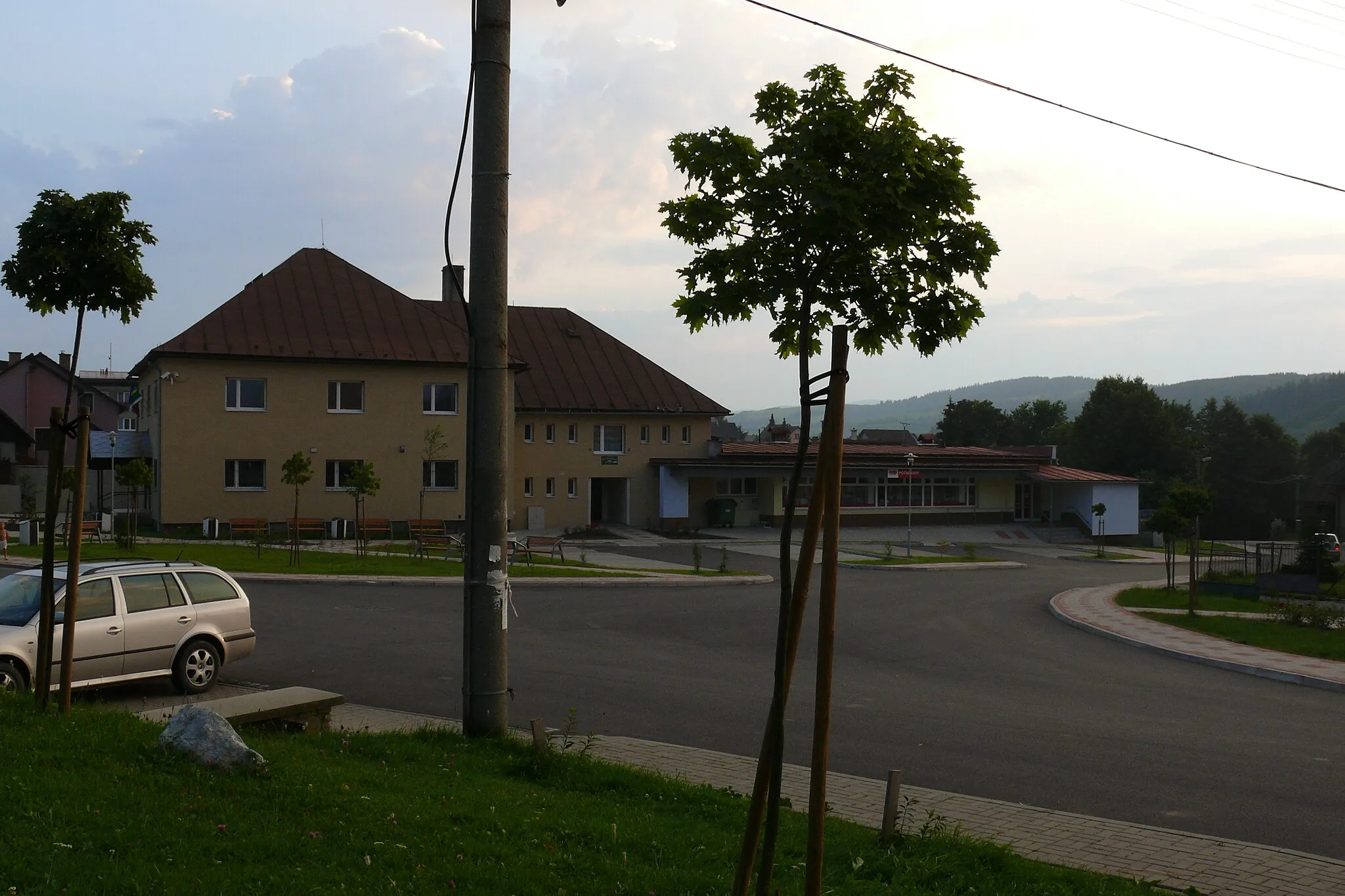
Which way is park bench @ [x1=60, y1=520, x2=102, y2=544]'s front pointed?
toward the camera

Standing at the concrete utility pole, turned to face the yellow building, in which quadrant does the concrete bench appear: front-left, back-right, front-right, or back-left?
front-left

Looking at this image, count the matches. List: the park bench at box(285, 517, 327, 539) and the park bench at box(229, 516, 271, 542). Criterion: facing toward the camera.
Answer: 2

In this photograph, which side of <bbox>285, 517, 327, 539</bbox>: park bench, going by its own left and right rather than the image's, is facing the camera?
front

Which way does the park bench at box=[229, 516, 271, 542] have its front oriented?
toward the camera

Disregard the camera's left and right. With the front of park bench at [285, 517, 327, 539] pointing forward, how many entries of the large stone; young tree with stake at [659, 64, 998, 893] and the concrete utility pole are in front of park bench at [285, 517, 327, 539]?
3

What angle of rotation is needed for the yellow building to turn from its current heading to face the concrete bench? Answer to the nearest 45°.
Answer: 0° — it already faces it

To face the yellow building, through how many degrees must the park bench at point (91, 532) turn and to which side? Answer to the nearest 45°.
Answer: approximately 135° to its left

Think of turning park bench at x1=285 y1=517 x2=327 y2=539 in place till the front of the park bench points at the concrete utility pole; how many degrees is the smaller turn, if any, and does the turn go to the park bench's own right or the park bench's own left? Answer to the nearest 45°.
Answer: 0° — it already faces it

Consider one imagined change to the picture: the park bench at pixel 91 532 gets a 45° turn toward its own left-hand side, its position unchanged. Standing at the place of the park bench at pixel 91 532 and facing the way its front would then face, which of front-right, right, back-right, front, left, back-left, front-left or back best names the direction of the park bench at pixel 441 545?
front

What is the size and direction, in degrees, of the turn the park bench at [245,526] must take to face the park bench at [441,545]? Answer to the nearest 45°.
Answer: approximately 45° to its left

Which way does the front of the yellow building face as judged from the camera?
facing the viewer

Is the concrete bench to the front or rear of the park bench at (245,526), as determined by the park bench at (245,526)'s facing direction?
to the front
